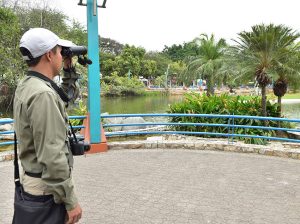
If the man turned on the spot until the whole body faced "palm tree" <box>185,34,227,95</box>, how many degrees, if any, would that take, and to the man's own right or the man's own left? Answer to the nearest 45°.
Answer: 0° — they already face it

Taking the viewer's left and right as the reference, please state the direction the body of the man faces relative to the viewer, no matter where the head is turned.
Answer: facing away from the viewer and to the right of the viewer

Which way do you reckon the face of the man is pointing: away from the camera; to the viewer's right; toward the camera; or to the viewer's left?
to the viewer's right

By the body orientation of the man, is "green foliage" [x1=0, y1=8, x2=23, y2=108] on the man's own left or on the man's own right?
on the man's own left

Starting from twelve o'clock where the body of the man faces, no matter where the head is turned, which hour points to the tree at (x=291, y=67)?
The tree is roughly at 12 o'clock from the man.
